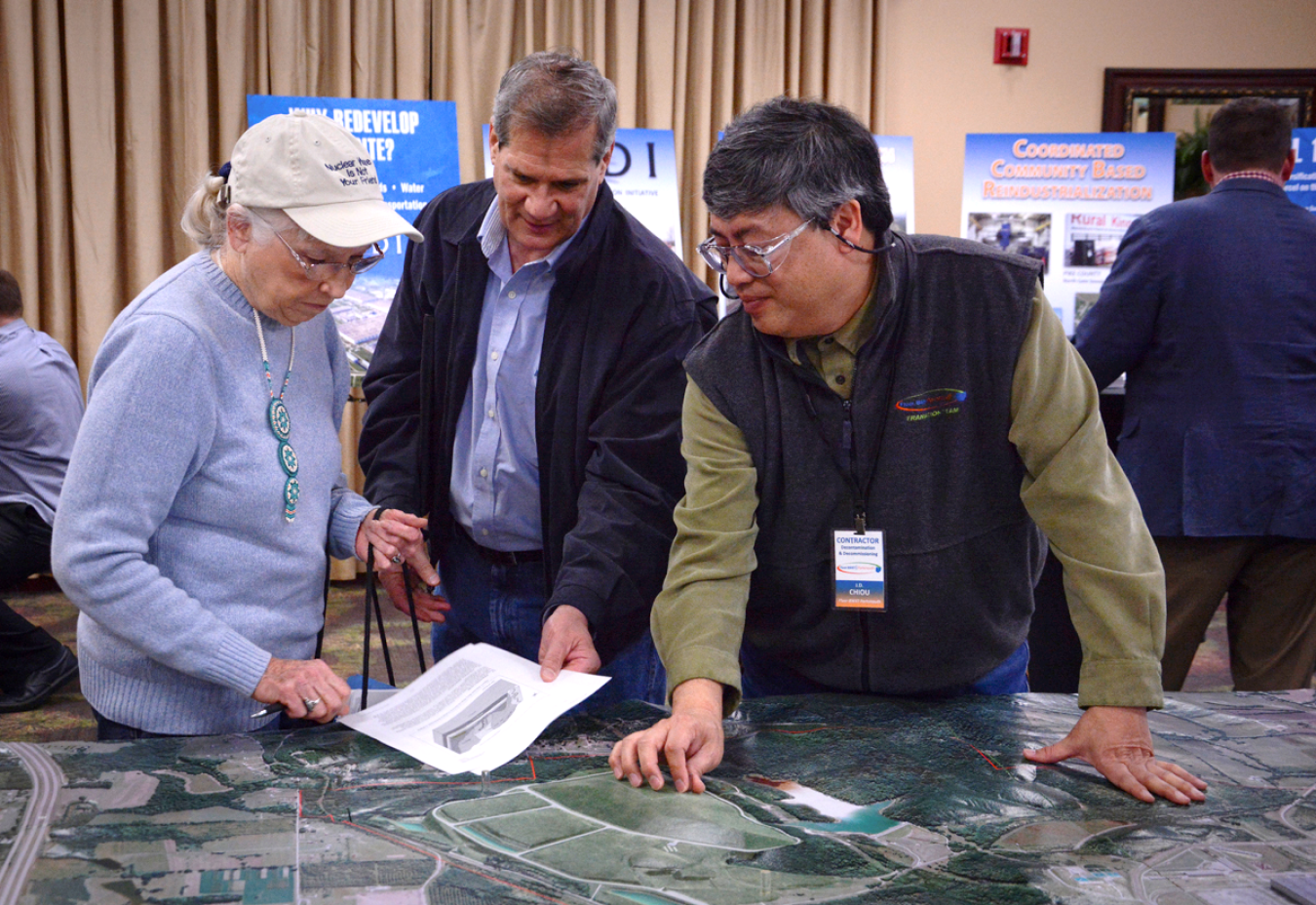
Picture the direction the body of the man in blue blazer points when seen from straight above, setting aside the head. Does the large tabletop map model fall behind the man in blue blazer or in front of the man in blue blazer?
behind

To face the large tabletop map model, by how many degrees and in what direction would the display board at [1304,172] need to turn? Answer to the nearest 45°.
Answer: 0° — it already faces it

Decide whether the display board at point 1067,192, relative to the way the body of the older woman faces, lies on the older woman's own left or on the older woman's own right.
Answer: on the older woman's own left

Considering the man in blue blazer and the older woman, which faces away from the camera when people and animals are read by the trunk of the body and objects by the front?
the man in blue blazer

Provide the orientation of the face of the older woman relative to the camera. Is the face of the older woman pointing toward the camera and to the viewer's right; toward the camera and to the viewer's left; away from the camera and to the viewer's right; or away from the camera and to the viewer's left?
toward the camera and to the viewer's right

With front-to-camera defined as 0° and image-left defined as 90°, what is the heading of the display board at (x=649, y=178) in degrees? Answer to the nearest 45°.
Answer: approximately 0°

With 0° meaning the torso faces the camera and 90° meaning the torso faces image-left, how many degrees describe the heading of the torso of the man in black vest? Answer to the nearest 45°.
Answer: approximately 0°

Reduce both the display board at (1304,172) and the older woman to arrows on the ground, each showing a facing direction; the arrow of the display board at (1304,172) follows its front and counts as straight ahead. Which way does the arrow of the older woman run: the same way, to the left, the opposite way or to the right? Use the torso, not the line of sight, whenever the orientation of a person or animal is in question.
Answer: to the left

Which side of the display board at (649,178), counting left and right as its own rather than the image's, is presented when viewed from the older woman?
front

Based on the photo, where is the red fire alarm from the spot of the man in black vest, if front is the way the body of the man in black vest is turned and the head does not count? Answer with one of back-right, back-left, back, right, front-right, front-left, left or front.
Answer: back

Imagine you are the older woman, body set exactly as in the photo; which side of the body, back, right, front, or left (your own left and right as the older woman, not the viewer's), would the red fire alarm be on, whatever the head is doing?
left

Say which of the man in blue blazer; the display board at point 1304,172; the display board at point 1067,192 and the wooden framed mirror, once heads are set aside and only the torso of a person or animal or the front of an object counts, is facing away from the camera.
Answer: the man in blue blazer

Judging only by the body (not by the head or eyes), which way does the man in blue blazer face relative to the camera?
away from the camera
